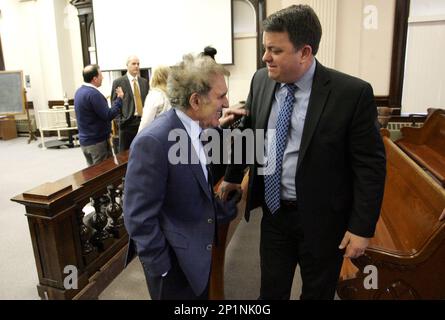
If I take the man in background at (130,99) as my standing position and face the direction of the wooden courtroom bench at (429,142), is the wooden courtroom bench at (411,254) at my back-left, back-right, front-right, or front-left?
front-right

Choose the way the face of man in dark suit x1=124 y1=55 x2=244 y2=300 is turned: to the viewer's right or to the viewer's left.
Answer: to the viewer's right

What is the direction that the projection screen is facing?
toward the camera

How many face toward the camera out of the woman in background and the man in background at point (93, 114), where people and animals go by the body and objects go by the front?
0

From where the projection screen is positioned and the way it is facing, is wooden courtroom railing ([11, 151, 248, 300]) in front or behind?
in front

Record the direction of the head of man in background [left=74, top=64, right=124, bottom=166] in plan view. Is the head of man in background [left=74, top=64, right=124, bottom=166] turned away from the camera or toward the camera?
away from the camera

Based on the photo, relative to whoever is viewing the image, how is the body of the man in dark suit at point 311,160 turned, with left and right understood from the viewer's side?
facing the viewer and to the left of the viewer

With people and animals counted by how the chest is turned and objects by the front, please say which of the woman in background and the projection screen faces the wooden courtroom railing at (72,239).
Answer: the projection screen

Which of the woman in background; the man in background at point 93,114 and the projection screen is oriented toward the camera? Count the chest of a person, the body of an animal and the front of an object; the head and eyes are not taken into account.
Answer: the projection screen

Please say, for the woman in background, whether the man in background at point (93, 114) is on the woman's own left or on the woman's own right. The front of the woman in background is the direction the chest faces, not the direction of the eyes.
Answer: on the woman's own left

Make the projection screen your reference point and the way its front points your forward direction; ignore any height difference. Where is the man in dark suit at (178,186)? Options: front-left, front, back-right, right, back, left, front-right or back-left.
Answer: front

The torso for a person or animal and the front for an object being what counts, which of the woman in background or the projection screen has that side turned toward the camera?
the projection screen
